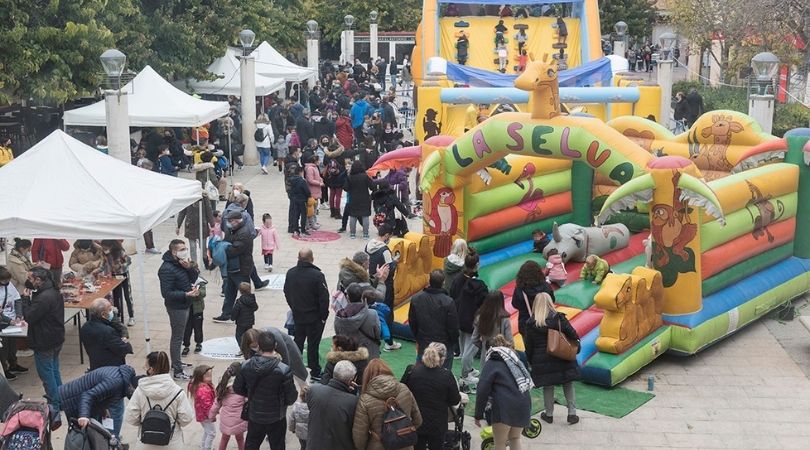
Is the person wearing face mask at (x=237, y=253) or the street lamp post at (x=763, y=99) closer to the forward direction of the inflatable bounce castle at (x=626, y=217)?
the person wearing face mask

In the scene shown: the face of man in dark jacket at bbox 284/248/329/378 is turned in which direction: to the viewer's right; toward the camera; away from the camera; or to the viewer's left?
away from the camera

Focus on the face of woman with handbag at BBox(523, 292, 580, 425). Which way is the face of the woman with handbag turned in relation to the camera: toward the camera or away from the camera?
away from the camera

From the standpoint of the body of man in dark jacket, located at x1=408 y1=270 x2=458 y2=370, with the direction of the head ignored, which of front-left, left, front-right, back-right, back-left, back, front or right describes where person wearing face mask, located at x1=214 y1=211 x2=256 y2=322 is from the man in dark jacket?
front-left

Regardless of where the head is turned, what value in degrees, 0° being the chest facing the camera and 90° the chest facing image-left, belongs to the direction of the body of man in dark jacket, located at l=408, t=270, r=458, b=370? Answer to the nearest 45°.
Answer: approximately 180°

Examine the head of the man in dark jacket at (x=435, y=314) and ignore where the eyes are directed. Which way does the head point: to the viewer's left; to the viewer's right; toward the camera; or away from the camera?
away from the camera

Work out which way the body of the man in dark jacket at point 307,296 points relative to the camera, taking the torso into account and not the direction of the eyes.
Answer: away from the camera

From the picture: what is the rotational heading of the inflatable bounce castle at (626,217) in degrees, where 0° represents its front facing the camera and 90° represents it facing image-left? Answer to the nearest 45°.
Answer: approximately 45°

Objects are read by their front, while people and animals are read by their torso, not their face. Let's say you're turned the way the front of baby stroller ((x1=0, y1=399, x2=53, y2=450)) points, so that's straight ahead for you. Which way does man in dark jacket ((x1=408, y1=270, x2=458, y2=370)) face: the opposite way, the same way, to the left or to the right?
the opposite way

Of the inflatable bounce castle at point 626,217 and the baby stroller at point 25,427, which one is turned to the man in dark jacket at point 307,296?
the inflatable bounce castle

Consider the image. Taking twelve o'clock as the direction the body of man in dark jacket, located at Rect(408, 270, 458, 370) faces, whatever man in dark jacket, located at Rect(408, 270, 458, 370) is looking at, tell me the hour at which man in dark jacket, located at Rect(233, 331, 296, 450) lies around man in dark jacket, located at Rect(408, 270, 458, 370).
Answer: man in dark jacket, located at Rect(233, 331, 296, 450) is roughly at 7 o'clock from man in dark jacket, located at Rect(408, 270, 458, 370).

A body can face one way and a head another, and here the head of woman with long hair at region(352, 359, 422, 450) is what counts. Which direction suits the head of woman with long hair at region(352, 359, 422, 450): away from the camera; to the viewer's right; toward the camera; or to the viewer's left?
away from the camera

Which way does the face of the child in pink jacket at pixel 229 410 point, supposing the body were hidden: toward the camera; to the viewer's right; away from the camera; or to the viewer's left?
away from the camera

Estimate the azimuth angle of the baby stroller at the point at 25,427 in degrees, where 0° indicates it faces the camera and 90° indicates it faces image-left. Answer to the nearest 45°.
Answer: approximately 0°
